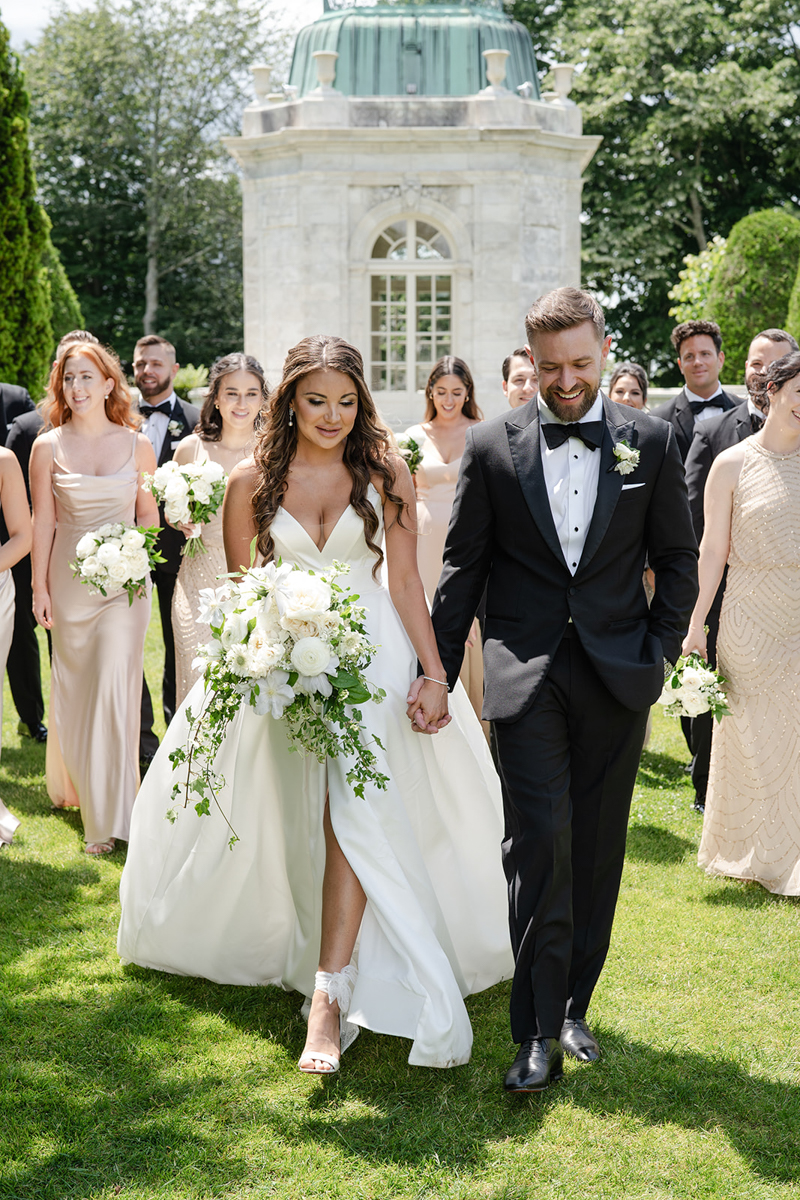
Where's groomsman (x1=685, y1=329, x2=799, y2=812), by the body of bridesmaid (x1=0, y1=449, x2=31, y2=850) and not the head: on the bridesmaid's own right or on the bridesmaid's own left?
on the bridesmaid's own left

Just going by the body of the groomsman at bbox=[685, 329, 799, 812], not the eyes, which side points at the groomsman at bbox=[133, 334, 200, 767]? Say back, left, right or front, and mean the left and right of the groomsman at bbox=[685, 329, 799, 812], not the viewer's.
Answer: right

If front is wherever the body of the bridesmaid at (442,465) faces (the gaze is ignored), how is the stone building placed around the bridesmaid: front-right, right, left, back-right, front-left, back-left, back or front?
back

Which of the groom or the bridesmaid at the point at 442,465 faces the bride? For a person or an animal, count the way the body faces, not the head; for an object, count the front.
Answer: the bridesmaid

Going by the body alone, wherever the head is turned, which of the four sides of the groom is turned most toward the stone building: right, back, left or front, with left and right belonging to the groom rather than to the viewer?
back

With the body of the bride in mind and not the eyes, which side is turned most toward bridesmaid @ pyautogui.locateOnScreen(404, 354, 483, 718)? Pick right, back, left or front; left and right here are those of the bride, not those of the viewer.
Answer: back

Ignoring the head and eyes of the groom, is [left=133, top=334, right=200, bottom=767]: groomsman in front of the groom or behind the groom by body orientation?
behind
